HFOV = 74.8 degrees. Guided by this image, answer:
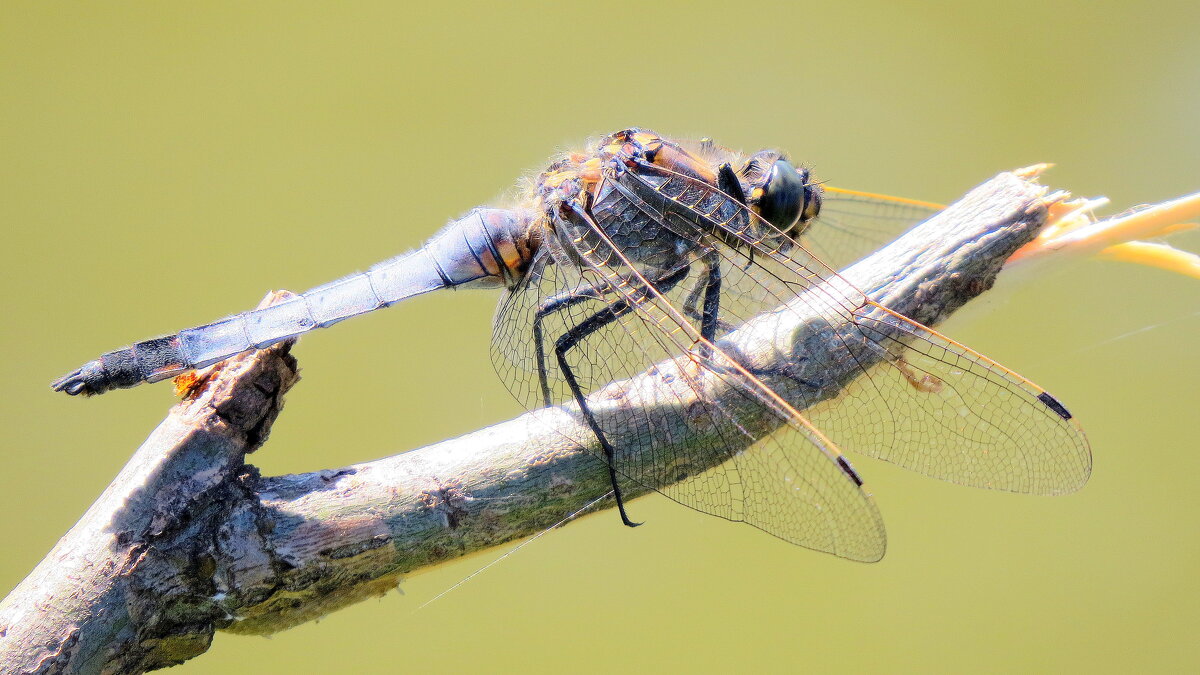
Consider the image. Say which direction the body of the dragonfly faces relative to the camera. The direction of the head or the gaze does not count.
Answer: to the viewer's right
